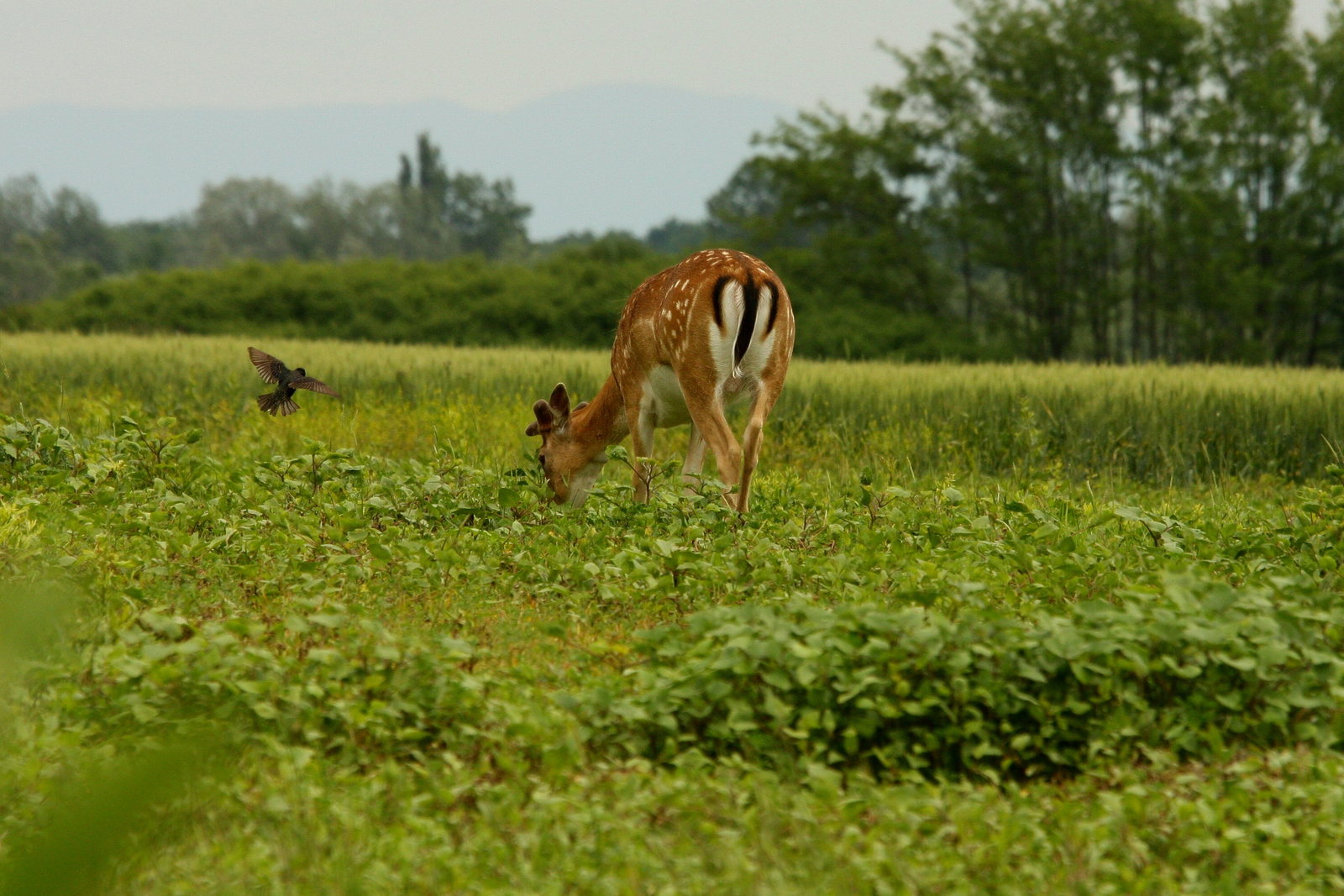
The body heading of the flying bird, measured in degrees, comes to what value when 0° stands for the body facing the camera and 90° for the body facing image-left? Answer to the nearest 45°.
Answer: approximately 225°

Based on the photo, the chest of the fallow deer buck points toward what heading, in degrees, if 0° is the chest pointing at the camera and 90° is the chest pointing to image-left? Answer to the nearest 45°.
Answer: approximately 135°

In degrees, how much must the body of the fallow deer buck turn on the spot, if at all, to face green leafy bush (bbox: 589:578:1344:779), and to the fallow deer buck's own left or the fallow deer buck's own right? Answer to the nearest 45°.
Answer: approximately 135° to the fallow deer buck's own left

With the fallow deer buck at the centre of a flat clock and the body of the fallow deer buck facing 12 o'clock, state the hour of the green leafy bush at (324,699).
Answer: The green leafy bush is roughly at 8 o'clock from the fallow deer buck.

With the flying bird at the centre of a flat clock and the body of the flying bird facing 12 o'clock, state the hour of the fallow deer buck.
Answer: The fallow deer buck is roughly at 3 o'clock from the flying bird.

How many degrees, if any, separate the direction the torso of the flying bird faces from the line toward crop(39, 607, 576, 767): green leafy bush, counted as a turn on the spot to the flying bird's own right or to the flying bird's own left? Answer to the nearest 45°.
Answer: approximately 135° to the flying bird's own right
